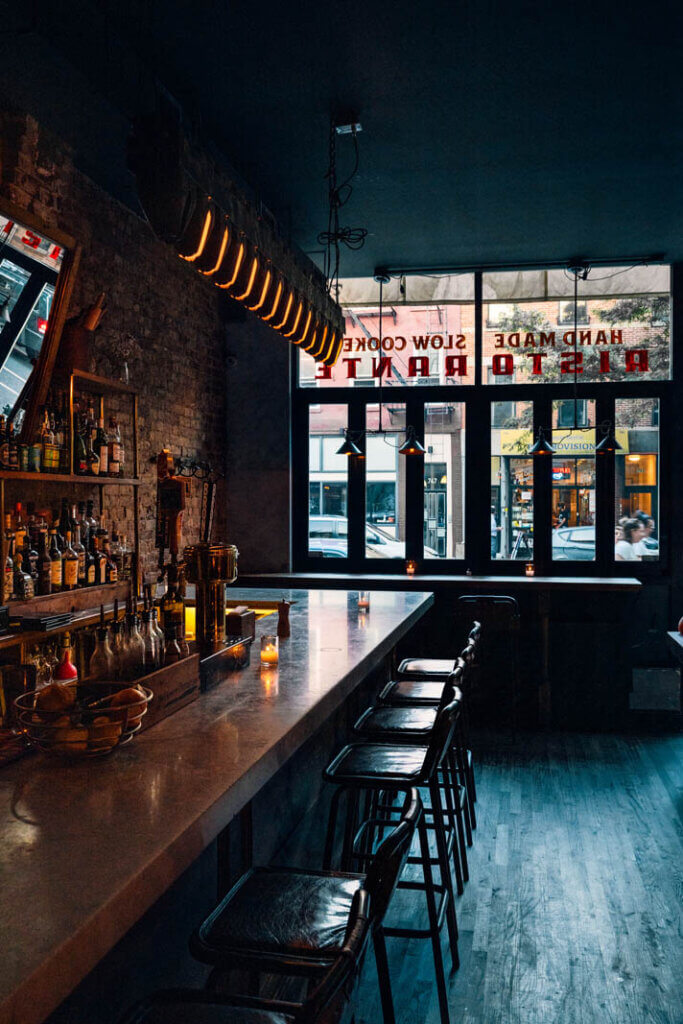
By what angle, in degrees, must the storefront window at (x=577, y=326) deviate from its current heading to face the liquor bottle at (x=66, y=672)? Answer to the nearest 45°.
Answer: approximately 180°

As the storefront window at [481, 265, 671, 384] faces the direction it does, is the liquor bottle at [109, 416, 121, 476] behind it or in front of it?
behind

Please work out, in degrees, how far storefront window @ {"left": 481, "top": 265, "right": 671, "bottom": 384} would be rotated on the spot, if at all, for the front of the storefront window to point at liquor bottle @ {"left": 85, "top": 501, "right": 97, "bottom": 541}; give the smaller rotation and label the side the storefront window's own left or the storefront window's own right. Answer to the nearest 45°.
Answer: approximately 135° to the storefront window's own left

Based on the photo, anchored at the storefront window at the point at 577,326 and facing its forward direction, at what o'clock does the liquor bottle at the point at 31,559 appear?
The liquor bottle is roughly at 7 o'clock from the storefront window.

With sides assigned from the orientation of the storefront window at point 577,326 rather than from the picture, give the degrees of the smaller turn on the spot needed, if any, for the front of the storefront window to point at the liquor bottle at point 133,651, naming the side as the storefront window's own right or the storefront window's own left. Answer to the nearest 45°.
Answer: approximately 180°

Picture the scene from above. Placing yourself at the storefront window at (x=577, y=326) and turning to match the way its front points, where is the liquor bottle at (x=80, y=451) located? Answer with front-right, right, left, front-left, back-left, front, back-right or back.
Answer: back-left

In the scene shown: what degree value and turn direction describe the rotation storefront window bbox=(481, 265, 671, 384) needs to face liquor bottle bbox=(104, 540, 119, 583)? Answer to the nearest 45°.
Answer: approximately 135° to its left

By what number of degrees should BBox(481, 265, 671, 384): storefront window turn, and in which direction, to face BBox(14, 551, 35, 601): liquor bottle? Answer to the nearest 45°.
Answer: approximately 135° to its left

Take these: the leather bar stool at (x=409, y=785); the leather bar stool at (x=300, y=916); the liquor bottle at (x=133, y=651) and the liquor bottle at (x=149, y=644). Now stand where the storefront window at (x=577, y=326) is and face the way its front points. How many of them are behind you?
4

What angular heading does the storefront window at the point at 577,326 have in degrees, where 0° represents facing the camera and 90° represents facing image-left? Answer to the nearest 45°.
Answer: approximately 180°

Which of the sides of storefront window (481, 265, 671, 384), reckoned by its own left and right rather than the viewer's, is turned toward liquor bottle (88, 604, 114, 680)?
back

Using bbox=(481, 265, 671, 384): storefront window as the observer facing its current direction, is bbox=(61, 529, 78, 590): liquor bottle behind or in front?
behind
